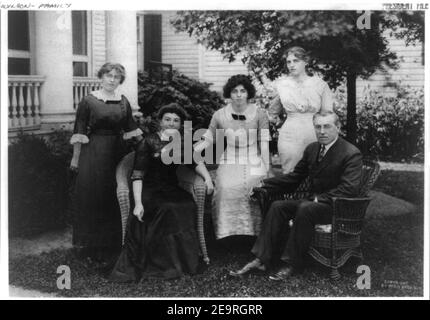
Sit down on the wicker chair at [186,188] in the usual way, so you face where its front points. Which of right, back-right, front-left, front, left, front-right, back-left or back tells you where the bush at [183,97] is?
back

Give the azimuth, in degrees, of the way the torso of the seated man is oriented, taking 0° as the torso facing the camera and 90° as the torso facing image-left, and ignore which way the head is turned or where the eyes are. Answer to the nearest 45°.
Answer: approximately 45°

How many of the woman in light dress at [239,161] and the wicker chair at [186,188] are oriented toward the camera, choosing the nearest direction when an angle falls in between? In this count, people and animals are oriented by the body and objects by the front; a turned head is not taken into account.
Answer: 2

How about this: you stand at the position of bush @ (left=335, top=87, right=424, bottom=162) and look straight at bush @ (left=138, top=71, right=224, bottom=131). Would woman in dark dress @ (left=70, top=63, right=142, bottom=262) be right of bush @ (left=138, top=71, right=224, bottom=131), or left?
left

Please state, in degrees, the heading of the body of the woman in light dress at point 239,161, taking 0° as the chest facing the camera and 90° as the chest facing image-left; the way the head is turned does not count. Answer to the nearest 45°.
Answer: approximately 0°
